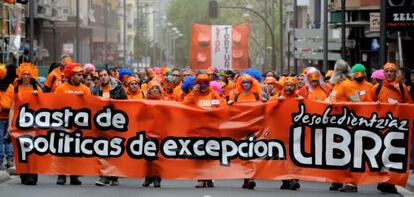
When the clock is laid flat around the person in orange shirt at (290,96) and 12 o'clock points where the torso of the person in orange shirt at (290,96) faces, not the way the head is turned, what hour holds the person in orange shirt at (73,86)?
the person in orange shirt at (73,86) is roughly at 3 o'clock from the person in orange shirt at (290,96).

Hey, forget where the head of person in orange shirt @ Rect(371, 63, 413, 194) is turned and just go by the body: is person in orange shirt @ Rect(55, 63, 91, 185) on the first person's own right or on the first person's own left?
on the first person's own right

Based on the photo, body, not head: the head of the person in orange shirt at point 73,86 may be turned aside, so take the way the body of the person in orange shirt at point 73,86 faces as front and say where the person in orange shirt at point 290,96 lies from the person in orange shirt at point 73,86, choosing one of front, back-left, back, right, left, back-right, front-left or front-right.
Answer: left

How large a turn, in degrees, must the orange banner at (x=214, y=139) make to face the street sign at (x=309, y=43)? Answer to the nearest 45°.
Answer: approximately 180°

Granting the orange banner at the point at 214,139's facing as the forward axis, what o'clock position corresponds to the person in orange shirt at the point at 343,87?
The person in orange shirt is roughly at 8 o'clock from the orange banner.

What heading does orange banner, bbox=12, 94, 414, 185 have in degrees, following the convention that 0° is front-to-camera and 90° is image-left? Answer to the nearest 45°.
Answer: approximately 0°
